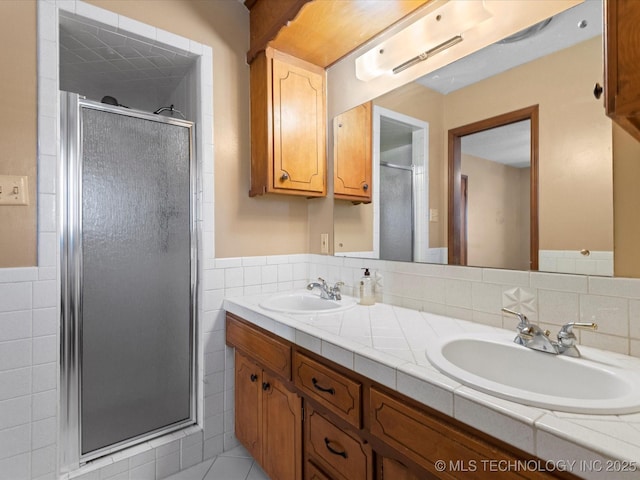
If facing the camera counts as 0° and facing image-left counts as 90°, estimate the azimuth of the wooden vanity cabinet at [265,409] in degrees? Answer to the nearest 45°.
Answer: approximately 45°

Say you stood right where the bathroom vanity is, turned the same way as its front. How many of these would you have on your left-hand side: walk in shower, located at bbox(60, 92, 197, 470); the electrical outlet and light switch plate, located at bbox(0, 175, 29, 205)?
0

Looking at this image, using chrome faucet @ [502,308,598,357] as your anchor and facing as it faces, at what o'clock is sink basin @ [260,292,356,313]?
The sink basin is roughly at 2 o'clock from the chrome faucet.

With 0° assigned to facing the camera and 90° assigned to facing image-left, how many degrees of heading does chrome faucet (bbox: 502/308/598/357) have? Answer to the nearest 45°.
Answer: approximately 45°

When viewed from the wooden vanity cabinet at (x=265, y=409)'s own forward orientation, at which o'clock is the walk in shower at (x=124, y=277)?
The walk in shower is roughly at 2 o'clock from the wooden vanity cabinet.
